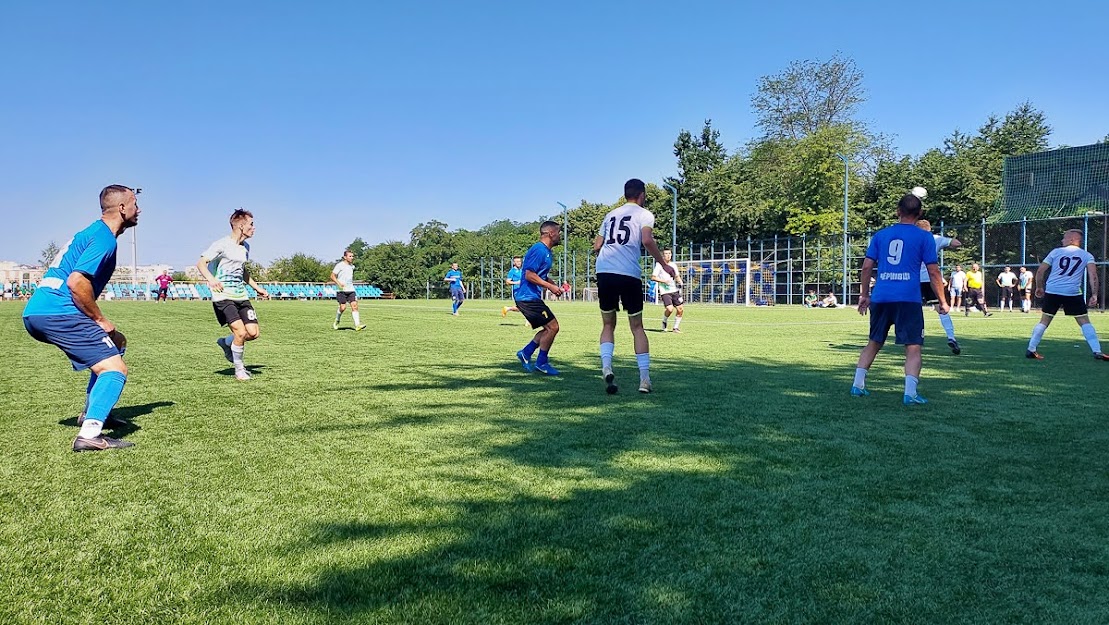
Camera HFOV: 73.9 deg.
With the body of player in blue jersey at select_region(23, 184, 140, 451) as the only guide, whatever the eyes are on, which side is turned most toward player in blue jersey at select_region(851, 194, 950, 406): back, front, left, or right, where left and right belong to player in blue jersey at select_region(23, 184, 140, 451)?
front

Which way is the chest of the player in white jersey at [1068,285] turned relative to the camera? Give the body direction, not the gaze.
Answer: away from the camera

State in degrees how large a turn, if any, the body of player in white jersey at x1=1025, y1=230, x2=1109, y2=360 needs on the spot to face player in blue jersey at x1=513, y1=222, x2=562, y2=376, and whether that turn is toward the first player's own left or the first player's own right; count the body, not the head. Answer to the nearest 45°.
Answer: approximately 135° to the first player's own left

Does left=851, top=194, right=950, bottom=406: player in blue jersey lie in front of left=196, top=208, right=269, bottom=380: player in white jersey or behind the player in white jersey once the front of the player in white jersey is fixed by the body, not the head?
in front

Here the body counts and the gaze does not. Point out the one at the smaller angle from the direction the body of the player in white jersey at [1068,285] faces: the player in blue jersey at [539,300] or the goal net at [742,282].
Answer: the goal net

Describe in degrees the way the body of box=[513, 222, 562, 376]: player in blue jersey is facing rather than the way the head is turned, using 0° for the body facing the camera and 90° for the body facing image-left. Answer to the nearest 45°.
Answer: approximately 270°

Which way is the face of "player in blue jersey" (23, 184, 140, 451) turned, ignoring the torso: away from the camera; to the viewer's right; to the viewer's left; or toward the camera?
to the viewer's right

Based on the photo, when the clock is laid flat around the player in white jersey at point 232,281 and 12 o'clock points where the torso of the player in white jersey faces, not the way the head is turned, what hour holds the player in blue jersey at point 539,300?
The player in blue jersey is roughly at 11 o'clock from the player in white jersey.

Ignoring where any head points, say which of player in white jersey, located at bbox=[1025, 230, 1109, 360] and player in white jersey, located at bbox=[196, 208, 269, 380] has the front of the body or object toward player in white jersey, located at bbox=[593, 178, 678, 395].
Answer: player in white jersey, located at bbox=[196, 208, 269, 380]

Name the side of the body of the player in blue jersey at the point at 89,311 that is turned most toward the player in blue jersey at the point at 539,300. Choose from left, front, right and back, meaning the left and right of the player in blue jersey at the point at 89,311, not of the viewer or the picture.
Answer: front

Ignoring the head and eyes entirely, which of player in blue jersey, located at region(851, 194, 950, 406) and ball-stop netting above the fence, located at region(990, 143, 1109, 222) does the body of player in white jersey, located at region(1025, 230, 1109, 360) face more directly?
the ball-stop netting above the fence

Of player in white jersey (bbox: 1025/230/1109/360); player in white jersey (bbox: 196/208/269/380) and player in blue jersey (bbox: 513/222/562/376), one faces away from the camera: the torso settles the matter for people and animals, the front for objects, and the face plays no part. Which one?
player in white jersey (bbox: 1025/230/1109/360)

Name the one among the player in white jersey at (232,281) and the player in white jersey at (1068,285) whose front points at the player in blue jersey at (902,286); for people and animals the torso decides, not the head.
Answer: the player in white jersey at (232,281)

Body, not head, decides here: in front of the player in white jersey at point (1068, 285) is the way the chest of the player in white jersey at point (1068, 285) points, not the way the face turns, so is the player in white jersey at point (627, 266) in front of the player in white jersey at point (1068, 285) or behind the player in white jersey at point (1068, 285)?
behind

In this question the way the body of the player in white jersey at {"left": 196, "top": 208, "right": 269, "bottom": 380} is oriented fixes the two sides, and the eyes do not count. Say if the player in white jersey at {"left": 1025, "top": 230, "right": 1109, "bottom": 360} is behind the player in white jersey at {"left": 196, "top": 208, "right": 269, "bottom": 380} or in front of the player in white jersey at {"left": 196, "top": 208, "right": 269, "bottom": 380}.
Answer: in front

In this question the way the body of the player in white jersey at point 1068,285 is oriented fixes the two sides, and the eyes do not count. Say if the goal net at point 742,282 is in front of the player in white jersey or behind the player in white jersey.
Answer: in front

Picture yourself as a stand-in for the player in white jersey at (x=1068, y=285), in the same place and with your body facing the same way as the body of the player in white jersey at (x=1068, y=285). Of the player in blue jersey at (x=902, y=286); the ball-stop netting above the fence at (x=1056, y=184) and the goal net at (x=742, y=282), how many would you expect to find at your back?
1

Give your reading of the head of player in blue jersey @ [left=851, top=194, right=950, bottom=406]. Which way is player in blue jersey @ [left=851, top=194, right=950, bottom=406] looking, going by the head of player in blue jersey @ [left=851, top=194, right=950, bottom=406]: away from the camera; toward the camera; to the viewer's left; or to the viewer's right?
away from the camera
